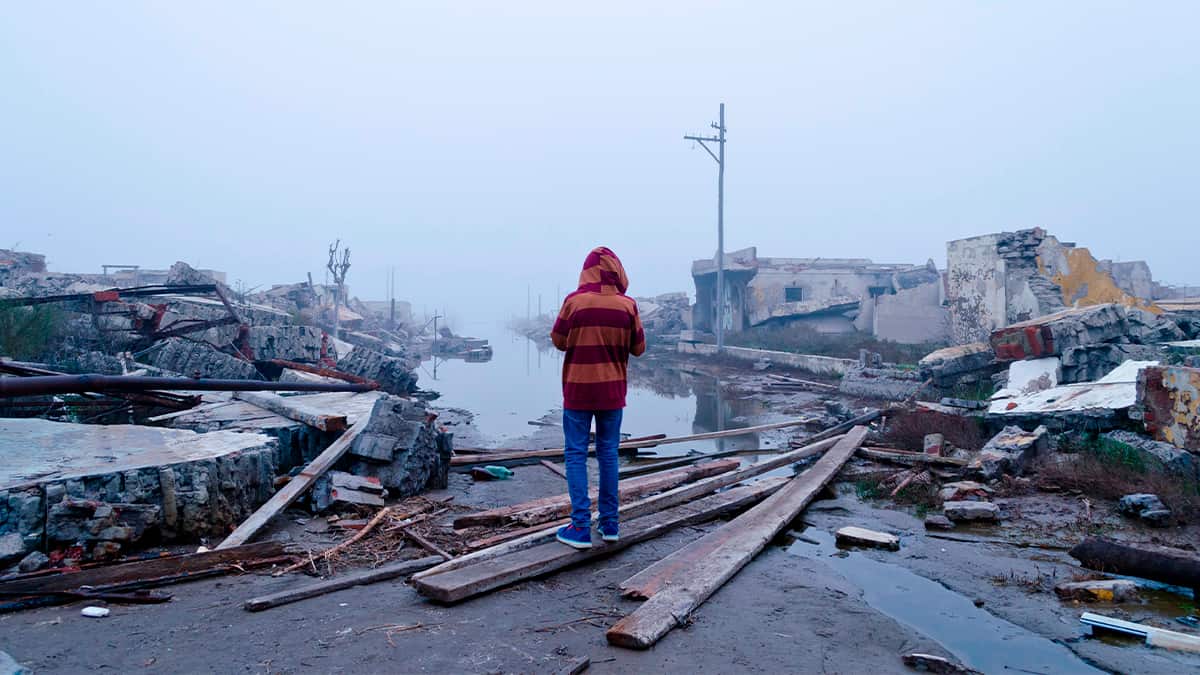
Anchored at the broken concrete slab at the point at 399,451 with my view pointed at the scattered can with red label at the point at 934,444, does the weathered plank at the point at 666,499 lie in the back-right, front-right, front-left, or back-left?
front-right

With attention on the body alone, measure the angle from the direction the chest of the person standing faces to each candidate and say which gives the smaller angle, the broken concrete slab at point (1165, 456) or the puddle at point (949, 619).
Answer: the broken concrete slab

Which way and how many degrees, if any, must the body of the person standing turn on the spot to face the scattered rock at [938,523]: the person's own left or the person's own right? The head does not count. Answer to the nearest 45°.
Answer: approximately 45° to the person's own right

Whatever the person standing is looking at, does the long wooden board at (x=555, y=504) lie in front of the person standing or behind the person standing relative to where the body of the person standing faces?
in front

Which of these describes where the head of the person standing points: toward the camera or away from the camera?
away from the camera

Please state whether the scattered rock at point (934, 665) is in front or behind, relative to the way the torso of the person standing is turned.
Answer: behind

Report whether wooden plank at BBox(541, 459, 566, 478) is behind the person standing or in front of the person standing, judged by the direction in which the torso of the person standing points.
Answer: in front

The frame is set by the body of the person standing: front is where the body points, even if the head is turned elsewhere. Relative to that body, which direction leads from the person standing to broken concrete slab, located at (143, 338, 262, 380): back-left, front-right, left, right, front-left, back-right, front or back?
front-left

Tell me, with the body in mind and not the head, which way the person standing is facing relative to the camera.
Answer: away from the camera

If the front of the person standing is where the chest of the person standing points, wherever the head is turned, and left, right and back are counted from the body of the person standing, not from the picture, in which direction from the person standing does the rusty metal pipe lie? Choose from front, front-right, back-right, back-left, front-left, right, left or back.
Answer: left

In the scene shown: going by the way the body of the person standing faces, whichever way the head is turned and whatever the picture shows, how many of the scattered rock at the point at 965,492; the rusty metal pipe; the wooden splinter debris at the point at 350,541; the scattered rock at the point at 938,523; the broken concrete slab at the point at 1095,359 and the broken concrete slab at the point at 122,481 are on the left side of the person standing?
3

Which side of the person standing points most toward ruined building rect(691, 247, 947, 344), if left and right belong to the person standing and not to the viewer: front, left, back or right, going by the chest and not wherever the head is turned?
front

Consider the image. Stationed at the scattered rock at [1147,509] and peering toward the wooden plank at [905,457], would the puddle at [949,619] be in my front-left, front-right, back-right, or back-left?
back-left

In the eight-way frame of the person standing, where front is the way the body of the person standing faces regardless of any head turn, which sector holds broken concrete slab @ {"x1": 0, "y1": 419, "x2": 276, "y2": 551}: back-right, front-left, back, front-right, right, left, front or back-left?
left

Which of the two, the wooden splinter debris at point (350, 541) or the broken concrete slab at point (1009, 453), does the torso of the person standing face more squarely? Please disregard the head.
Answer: the broken concrete slab

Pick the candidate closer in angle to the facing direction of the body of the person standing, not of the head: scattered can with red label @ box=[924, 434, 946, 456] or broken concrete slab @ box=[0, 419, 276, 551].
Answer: the scattered can with red label

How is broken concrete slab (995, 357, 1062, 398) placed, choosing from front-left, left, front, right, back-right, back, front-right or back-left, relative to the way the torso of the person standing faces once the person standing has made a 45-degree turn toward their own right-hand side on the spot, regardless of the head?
front
